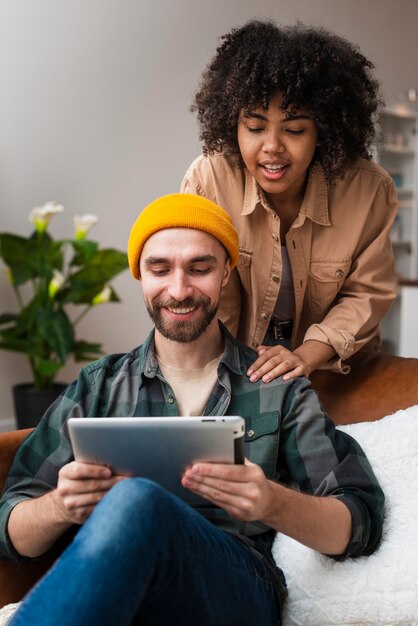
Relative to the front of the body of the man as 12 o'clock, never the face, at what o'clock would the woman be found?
The woman is roughly at 7 o'clock from the man.

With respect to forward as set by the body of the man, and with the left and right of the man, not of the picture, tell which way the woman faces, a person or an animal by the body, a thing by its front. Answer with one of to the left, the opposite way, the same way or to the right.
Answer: the same way

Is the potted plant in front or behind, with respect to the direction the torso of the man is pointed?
behind

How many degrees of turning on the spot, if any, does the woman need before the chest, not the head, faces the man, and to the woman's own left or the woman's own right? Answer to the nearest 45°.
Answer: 0° — they already face them

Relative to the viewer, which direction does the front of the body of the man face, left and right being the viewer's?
facing the viewer

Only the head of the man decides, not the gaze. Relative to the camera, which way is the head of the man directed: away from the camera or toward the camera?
toward the camera

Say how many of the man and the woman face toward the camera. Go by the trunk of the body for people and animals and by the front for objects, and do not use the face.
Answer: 2
